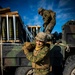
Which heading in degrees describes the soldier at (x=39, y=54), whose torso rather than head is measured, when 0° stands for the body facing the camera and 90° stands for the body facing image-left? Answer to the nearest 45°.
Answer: approximately 45°

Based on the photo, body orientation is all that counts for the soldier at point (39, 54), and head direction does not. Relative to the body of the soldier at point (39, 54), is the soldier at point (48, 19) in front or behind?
behind
